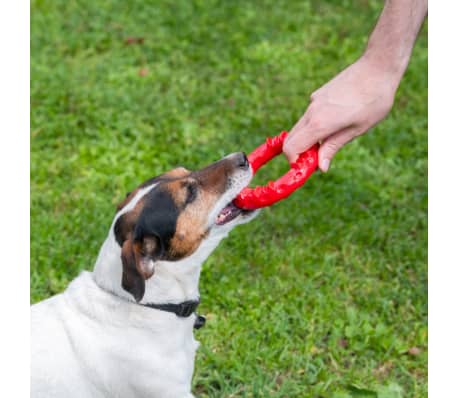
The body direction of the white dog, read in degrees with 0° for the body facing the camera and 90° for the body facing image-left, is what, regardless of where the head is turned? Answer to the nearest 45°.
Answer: approximately 270°
